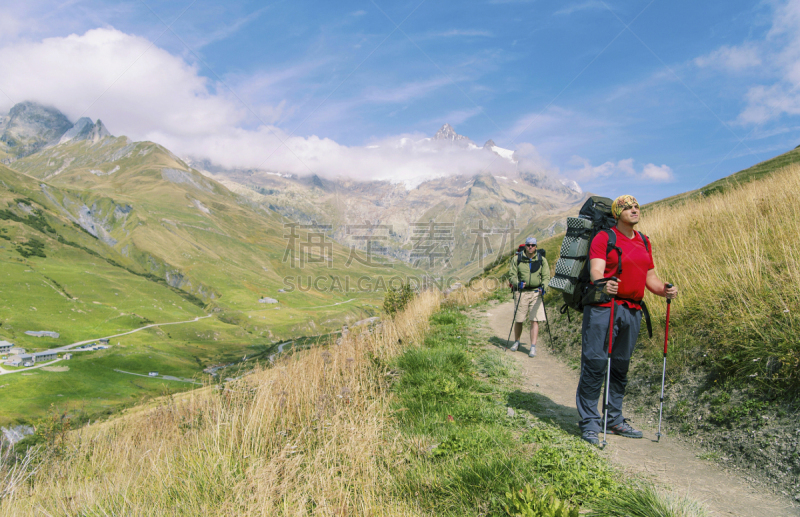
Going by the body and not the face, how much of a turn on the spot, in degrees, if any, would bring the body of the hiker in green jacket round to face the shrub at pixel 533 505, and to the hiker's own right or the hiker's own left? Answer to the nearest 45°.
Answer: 0° — they already face it

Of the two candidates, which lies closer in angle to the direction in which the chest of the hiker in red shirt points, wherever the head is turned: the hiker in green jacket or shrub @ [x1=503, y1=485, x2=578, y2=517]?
the shrub

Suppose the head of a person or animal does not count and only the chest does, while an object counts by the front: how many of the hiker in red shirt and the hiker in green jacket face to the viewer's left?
0

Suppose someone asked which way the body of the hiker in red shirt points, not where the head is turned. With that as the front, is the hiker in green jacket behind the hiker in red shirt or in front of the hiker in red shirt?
behind

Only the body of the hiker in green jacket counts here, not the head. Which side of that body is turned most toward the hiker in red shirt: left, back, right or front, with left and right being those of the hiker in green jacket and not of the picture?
front

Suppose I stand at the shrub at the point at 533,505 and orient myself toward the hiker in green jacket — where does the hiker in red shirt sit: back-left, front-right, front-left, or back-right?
front-right

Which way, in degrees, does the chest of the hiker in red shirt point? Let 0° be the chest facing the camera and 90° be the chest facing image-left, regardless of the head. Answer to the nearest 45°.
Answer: approximately 315°

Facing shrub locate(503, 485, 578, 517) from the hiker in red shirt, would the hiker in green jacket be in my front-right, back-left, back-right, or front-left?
back-right

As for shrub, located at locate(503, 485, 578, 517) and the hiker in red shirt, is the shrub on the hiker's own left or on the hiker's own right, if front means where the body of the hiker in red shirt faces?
on the hiker's own right

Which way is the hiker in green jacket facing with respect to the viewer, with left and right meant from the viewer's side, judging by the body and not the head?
facing the viewer
